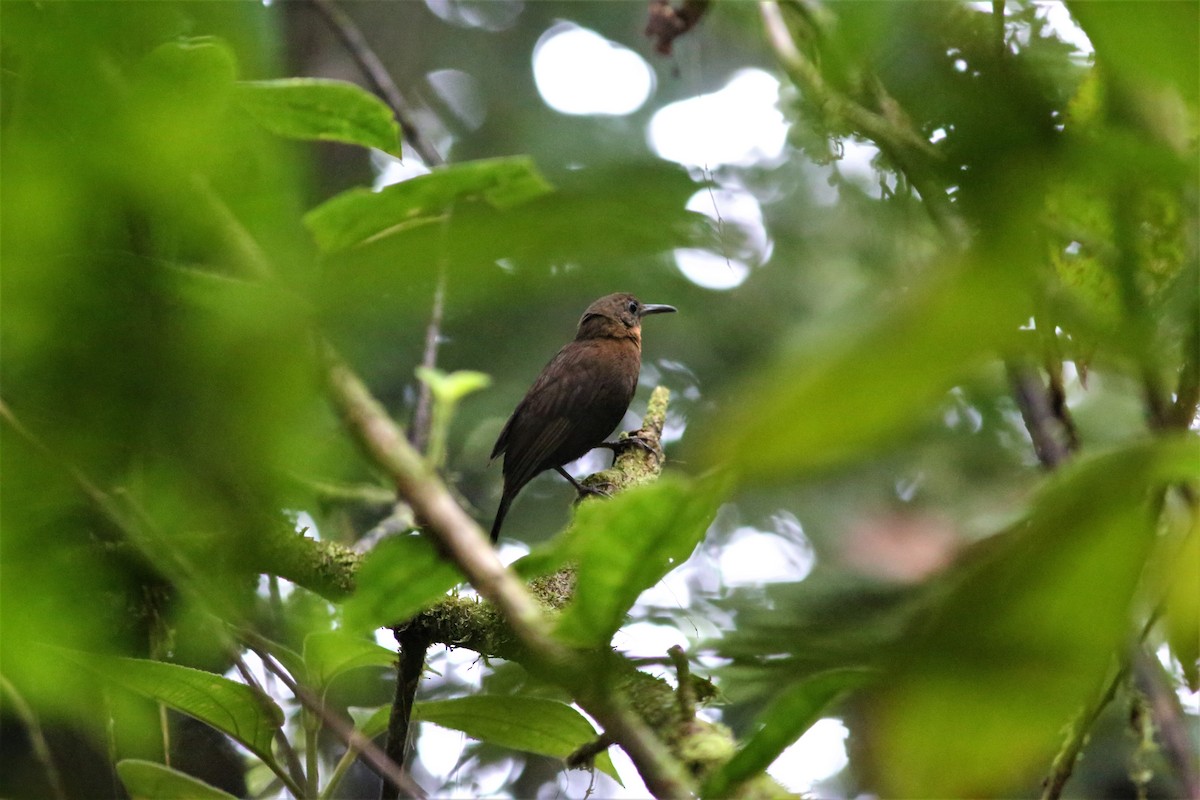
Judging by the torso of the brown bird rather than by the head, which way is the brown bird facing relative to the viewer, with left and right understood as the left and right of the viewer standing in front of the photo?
facing to the right of the viewer

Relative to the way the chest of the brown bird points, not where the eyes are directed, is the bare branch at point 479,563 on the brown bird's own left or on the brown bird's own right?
on the brown bird's own right

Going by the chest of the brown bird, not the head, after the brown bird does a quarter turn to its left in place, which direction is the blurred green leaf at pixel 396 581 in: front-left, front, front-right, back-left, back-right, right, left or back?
back

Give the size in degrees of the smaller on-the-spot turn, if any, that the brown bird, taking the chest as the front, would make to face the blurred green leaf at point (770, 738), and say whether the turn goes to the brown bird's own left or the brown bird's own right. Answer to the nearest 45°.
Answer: approximately 90° to the brown bird's own right
